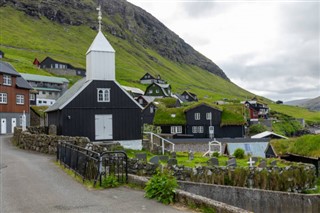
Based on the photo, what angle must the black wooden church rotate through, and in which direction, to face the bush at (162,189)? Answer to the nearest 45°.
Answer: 0° — it already faces it

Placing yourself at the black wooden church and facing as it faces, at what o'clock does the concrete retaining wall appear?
The concrete retaining wall is roughly at 11 o'clock from the black wooden church.

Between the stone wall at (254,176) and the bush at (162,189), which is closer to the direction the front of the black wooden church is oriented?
the bush

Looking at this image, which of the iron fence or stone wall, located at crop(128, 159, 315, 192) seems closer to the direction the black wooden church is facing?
the iron fence

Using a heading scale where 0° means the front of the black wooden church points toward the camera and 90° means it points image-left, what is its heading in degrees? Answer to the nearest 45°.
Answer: approximately 0°

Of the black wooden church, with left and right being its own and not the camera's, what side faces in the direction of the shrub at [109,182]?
front

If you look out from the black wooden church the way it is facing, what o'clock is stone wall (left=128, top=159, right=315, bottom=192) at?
The stone wall is roughly at 11 o'clock from the black wooden church.

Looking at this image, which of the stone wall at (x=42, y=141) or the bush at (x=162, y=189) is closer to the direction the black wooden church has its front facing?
the bush

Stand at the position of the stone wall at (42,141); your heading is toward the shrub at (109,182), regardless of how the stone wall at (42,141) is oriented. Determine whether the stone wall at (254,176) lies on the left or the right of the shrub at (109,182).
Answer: left

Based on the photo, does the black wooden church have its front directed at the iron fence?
yes

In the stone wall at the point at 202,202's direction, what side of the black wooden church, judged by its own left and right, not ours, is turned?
front
